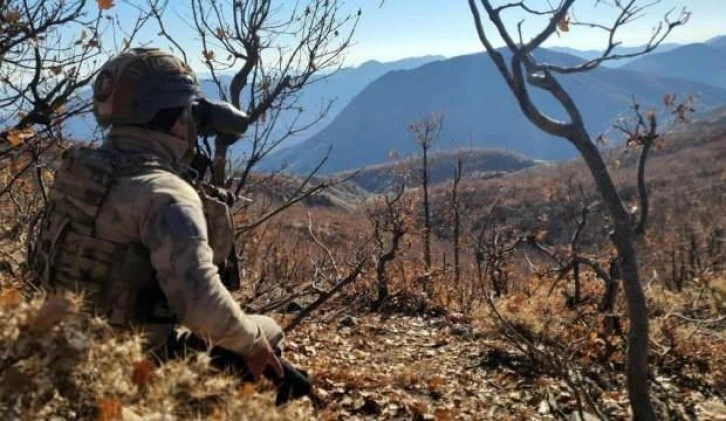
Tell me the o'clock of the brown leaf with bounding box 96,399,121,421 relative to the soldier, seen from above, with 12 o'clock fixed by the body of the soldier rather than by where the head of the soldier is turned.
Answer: The brown leaf is roughly at 5 o'clock from the soldier.

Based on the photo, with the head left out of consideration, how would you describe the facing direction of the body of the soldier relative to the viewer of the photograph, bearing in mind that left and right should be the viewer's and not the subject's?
facing away from the viewer and to the right of the viewer

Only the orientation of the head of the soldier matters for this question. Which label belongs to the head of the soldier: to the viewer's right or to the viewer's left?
to the viewer's right
